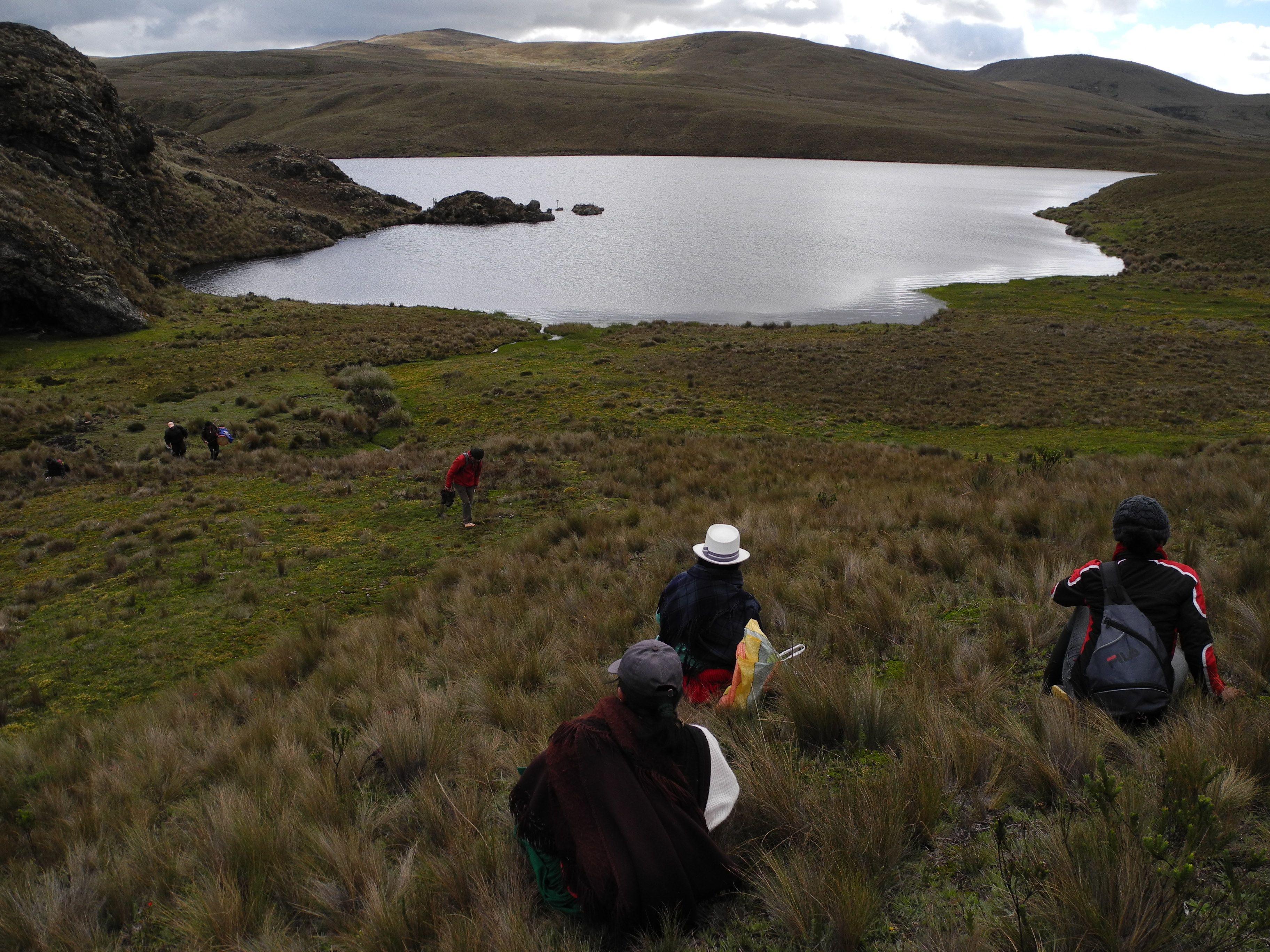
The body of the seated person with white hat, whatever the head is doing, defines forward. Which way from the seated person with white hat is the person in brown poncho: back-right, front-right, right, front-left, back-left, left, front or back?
back

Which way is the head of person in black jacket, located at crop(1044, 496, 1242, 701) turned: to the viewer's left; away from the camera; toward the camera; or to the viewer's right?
away from the camera

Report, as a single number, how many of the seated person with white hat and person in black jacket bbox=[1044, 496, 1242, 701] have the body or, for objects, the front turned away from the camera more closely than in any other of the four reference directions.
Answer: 2

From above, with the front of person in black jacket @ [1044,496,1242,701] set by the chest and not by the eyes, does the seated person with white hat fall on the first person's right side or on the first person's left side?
on the first person's left side

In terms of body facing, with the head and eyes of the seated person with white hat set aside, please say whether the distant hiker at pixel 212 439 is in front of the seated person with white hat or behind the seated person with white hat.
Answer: in front

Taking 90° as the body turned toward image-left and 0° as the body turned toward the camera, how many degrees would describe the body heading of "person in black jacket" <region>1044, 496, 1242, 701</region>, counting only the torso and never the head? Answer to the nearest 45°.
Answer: approximately 180°

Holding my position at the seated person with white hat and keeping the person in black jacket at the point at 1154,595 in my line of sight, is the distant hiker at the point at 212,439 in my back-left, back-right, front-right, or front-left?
back-left

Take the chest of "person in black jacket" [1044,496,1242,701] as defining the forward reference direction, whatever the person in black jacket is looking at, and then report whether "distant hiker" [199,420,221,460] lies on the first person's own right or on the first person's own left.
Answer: on the first person's own left

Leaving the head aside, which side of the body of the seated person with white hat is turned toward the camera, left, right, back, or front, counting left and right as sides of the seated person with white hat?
back

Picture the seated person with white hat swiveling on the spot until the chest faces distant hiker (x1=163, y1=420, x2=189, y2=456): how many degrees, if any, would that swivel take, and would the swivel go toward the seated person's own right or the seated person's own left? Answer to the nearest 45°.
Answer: approximately 45° to the seated person's own left
